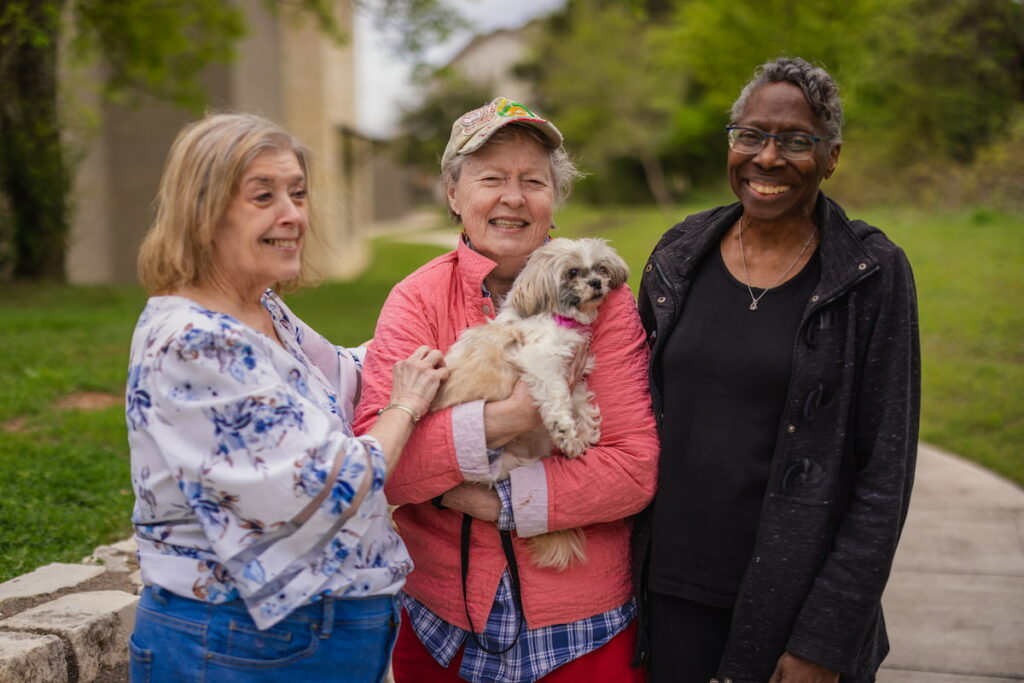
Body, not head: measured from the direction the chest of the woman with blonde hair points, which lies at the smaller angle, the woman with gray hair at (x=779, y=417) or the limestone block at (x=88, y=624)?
the woman with gray hair

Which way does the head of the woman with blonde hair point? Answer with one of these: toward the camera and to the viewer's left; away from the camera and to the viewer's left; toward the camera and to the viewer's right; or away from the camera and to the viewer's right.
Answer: toward the camera and to the viewer's right

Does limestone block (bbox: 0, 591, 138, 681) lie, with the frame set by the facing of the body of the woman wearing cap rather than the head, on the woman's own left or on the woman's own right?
on the woman's own right

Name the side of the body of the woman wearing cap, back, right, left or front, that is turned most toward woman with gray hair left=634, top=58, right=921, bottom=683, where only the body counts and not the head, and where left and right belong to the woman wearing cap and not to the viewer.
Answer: left

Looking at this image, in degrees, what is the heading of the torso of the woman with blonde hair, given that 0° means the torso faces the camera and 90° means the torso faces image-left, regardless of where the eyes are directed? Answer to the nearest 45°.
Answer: approximately 315°

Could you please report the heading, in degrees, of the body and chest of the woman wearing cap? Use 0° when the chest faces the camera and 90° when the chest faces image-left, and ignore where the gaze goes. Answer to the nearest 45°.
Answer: approximately 0°

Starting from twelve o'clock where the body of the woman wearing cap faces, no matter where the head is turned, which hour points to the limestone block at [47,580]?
The limestone block is roughly at 4 o'clock from the woman wearing cap.
